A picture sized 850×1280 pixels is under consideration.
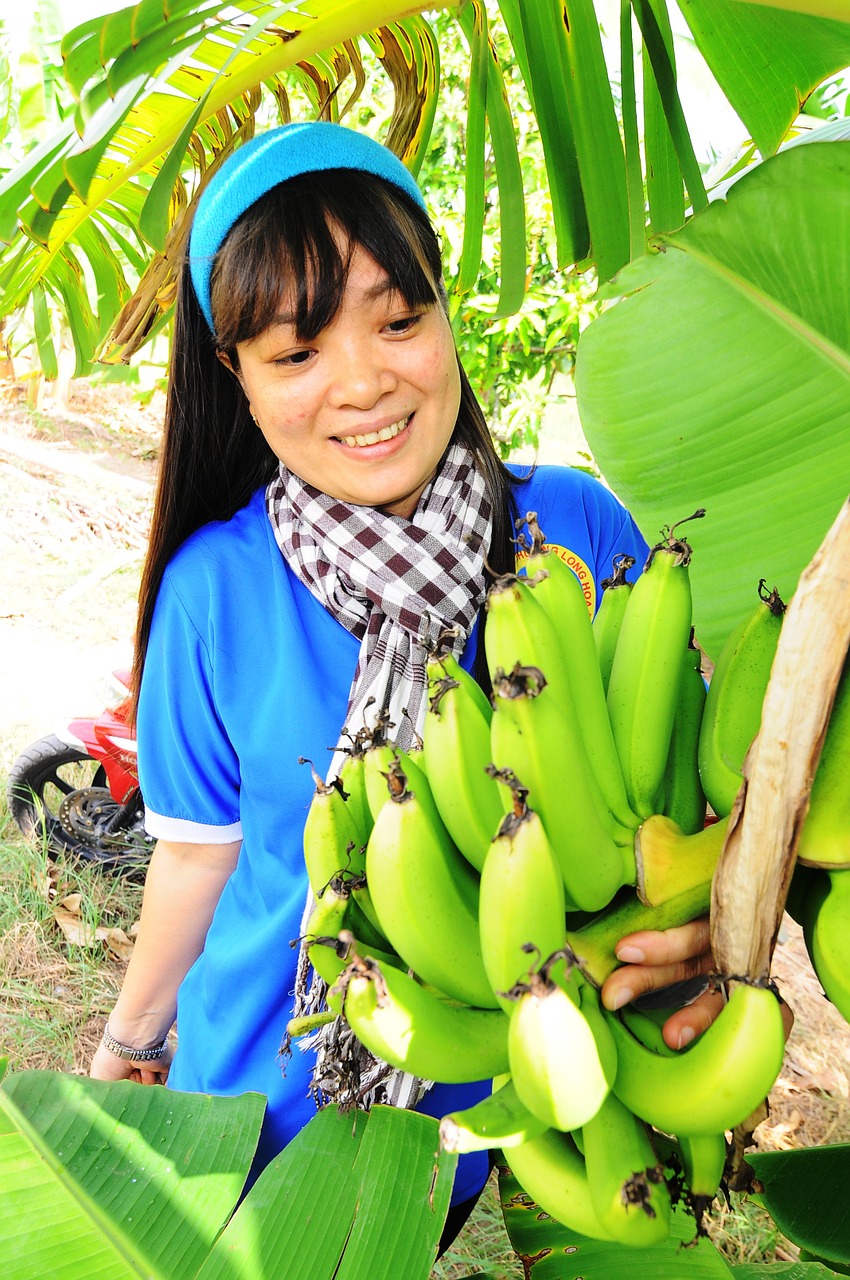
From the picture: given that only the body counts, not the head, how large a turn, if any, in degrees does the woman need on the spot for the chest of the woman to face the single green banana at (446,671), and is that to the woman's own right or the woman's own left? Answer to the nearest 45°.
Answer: approximately 45° to the woman's own right

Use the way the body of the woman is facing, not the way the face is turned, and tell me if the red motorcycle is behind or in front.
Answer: behind

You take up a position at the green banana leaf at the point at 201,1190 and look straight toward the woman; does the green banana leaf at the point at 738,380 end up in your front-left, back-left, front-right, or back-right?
front-right

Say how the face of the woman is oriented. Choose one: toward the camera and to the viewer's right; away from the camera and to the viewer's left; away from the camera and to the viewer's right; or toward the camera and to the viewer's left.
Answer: toward the camera and to the viewer's right

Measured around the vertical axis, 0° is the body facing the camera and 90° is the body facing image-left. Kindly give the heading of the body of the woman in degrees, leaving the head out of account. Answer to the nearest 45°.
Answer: approximately 315°
